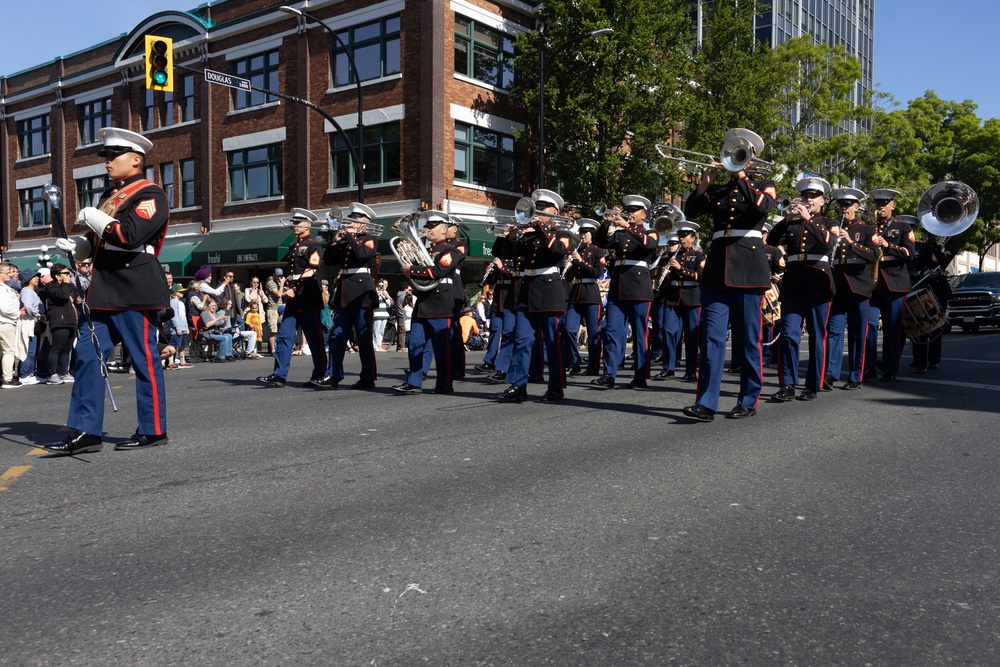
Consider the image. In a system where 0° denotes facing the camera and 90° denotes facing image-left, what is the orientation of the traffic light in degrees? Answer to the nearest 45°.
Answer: approximately 0°

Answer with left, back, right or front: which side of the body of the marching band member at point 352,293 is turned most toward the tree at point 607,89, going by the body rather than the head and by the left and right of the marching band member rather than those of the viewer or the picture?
back

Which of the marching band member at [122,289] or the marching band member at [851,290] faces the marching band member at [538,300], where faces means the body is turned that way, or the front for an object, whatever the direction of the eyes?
the marching band member at [851,290]

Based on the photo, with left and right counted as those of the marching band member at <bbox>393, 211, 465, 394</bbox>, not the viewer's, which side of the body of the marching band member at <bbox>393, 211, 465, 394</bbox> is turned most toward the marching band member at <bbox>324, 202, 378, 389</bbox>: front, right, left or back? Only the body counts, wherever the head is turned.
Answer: right

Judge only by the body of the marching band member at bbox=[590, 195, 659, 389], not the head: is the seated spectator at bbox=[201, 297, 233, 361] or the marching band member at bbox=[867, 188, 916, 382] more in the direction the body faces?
the seated spectator

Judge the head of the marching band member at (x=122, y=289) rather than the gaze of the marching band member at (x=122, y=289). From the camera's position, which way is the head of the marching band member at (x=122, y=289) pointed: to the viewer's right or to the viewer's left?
to the viewer's left

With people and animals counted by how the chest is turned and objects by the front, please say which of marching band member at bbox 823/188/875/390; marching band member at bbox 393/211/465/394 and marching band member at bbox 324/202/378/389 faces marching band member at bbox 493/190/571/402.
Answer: marching band member at bbox 823/188/875/390

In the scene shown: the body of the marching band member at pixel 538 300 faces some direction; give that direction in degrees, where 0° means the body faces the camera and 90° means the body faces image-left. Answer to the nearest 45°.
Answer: approximately 45°

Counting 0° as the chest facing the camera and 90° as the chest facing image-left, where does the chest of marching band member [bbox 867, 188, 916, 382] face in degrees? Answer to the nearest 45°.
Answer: approximately 45°

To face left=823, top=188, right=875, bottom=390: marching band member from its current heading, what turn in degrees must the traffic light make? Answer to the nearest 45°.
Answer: approximately 45° to its left

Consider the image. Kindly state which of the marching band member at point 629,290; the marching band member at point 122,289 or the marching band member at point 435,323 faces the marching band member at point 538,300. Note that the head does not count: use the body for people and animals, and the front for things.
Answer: the marching band member at point 629,290

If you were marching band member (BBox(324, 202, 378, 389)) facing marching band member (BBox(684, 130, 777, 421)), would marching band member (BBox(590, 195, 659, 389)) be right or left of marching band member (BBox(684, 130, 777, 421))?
left
